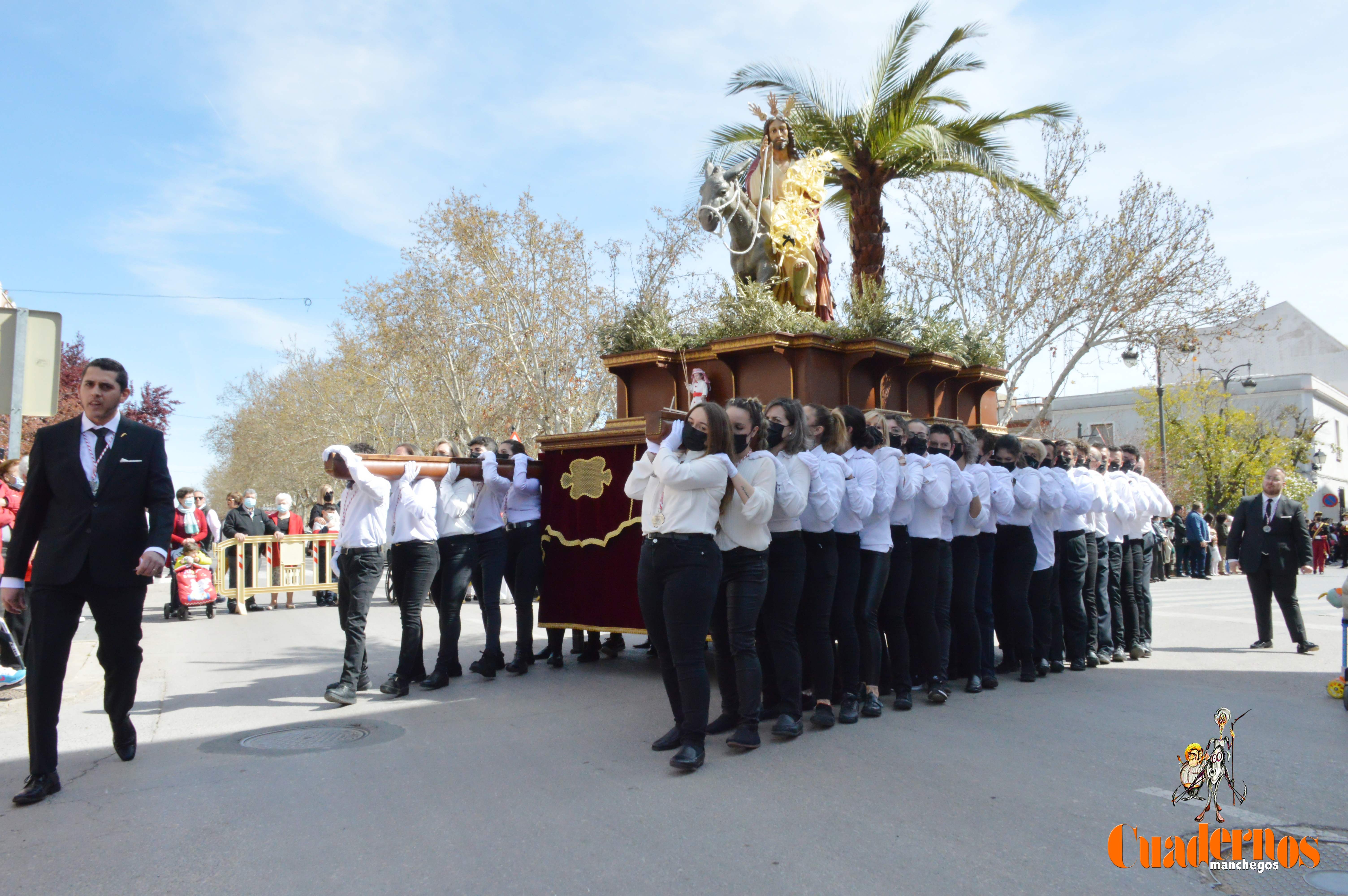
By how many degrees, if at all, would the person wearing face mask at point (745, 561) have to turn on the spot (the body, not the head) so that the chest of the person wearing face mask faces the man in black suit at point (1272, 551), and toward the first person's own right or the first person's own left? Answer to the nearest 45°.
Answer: approximately 180°

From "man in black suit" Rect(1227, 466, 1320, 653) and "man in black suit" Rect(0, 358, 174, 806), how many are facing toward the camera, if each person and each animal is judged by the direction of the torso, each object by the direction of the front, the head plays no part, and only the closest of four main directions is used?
2

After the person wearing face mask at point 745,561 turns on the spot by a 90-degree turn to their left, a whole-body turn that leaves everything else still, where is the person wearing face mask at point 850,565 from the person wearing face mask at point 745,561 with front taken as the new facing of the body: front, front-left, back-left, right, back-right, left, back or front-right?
left

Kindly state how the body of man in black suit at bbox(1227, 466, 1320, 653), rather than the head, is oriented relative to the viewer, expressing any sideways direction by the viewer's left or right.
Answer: facing the viewer

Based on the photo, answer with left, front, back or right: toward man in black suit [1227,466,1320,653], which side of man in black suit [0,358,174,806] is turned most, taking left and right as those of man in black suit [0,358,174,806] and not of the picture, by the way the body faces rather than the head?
left

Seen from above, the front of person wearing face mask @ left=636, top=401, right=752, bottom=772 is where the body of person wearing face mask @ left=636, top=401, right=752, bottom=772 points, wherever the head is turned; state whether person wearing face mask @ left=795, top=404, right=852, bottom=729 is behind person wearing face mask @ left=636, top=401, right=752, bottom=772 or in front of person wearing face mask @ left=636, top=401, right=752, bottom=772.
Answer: behind

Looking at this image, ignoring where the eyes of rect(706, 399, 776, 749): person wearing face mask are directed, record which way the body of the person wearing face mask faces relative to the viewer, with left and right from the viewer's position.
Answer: facing the viewer and to the left of the viewer

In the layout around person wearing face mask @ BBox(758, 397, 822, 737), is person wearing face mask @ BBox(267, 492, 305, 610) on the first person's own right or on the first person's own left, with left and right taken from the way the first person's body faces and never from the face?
on the first person's own right

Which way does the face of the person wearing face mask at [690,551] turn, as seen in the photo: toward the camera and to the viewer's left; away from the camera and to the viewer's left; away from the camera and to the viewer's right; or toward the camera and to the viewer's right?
toward the camera and to the viewer's left

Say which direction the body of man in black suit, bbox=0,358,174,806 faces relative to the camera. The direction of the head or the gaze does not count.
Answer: toward the camera

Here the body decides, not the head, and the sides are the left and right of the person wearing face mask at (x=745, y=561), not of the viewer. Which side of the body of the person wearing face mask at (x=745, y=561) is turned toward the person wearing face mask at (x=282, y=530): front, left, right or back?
right

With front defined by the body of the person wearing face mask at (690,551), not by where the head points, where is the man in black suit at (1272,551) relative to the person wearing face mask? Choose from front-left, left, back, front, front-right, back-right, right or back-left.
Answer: back

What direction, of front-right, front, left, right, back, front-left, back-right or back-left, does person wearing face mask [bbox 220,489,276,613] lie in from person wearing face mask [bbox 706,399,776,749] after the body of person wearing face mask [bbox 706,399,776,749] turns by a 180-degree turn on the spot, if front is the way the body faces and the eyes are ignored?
left

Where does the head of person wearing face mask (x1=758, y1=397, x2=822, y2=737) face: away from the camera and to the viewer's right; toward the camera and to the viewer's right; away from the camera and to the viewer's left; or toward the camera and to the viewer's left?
toward the camera and to the viewer's left

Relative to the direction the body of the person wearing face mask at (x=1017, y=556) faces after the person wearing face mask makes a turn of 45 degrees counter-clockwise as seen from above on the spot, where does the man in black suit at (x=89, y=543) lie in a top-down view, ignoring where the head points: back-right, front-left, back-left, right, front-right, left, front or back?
front-right

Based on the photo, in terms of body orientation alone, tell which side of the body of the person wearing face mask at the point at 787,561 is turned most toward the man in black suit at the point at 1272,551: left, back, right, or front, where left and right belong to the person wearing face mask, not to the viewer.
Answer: back
